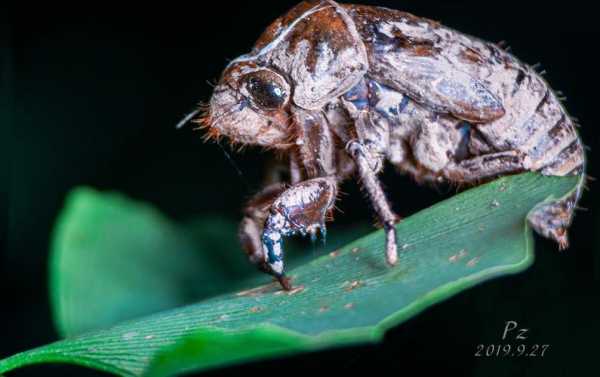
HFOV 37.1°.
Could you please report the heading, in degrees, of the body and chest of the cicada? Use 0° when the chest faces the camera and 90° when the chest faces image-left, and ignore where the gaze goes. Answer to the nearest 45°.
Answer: approximately 90°

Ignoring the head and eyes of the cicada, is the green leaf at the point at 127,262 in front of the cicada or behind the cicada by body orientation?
in front
